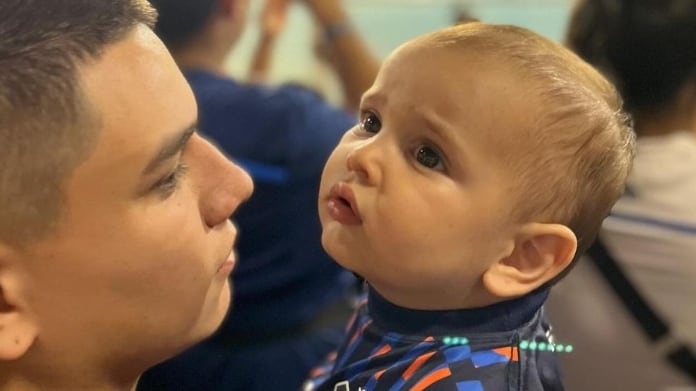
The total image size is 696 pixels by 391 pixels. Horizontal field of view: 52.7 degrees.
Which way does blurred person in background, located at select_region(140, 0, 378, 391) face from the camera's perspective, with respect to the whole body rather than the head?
away from the camera

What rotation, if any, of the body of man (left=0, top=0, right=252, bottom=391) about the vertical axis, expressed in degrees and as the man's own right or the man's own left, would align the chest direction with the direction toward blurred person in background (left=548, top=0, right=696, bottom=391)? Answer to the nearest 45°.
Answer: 0° — they already face them

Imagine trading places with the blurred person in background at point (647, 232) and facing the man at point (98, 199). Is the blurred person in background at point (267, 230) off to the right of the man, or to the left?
right

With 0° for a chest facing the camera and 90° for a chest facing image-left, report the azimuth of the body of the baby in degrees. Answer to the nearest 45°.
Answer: approximately 45°

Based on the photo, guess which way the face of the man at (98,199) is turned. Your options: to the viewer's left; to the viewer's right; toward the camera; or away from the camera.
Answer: to the viewer's right

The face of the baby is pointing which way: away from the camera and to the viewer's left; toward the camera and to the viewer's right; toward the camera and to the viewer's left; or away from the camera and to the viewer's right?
toward the camera and to the viewer's left

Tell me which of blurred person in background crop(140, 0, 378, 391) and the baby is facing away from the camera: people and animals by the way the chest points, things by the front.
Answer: the blurred person in background

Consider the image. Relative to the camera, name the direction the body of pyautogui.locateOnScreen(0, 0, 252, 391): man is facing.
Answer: to the viewer's right

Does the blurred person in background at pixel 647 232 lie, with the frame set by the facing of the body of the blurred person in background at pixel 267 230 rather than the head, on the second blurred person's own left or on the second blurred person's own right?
on the second blurred person's own right

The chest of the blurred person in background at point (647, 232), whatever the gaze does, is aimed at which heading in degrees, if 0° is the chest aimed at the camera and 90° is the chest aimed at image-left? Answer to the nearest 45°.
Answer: approximately 180°
